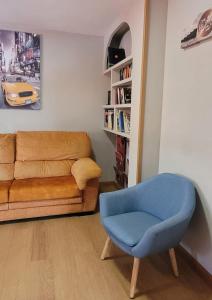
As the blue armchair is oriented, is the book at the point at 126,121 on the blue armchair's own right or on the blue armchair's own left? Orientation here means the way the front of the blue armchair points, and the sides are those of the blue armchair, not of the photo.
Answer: on the blue armchair's own right

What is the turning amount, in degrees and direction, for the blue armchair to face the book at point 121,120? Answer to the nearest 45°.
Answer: approximately 135° to its right

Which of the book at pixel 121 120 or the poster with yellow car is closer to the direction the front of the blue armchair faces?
the poster with yellow car

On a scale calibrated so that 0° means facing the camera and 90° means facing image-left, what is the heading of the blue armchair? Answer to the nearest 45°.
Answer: approximately 45°

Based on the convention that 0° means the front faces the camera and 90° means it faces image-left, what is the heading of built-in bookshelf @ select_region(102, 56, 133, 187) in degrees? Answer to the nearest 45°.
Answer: approximately 45°

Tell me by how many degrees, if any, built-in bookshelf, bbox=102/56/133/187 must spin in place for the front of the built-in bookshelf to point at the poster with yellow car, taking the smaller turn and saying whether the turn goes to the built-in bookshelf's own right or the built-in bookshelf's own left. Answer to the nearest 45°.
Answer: approximately 45° to the built-in bookshelf's own right
